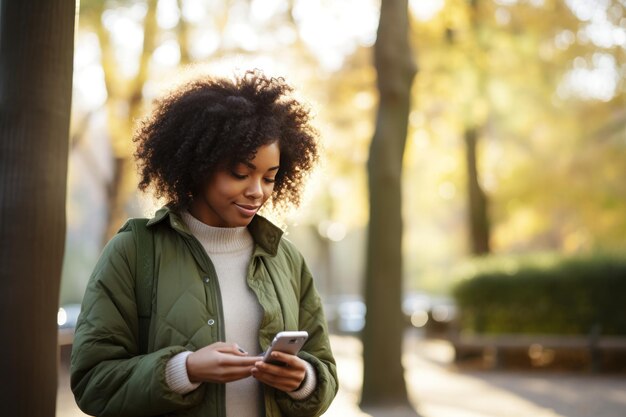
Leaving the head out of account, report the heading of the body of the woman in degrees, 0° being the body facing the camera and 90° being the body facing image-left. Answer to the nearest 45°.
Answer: approximately 315°

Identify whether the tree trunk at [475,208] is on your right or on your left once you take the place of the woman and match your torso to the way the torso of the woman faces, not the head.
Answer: on your left

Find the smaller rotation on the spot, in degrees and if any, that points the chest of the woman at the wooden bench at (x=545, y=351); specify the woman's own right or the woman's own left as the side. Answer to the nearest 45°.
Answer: approximately 90° to the woman's own left

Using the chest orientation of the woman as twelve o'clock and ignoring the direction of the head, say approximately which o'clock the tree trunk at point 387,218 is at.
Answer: The tree trunk is roughly at 8 o'clock from the woman.

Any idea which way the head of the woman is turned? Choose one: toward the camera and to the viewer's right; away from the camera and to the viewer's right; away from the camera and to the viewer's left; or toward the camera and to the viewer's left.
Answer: toward the camera and to the viewer's right
